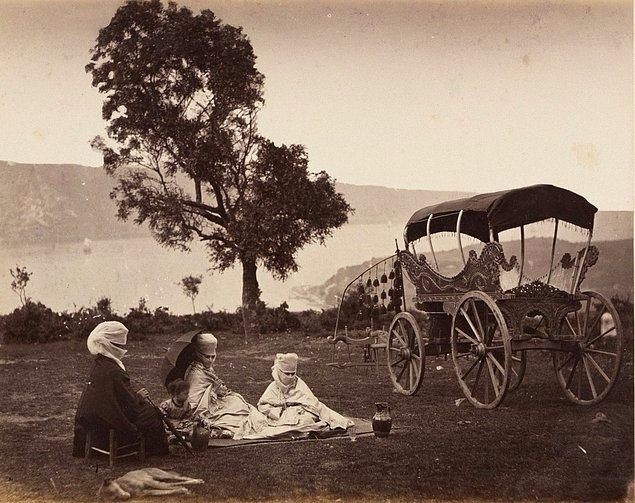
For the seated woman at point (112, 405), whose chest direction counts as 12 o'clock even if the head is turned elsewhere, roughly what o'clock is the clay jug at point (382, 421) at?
The clay jug is roughly at 12 o'clock from the seated woman.

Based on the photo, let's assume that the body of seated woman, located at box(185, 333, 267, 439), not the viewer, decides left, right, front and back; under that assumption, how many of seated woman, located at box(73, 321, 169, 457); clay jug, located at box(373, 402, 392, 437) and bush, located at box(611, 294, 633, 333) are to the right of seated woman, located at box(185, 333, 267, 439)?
1

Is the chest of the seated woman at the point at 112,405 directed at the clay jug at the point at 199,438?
yes

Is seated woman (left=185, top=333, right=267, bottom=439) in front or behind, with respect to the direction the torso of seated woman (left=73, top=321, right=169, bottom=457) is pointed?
in front

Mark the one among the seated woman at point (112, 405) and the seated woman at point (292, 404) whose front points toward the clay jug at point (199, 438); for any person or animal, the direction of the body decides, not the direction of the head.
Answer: the seated woman at point (112, 405)

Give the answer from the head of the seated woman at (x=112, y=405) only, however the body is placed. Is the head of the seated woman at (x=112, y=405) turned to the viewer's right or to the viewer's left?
to the viewer's right

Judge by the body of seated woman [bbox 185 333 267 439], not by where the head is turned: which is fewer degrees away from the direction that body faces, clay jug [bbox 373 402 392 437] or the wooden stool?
the clay jug

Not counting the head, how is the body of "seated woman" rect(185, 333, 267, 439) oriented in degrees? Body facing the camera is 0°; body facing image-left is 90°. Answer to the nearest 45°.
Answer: approximately 315°

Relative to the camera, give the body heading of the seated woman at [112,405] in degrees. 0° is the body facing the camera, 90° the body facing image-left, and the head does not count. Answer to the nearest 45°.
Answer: approximately 270°

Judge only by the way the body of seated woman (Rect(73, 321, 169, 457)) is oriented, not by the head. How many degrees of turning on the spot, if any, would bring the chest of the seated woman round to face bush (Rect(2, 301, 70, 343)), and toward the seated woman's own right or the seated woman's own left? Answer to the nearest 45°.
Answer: approximately 135° to the seated woman's own left

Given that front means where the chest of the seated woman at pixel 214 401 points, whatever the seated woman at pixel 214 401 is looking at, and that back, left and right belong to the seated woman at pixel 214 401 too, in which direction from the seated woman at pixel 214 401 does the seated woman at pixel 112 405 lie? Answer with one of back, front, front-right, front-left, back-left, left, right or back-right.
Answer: right

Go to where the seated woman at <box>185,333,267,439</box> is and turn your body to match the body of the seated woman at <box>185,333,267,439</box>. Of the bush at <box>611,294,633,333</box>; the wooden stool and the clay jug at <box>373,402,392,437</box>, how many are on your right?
1

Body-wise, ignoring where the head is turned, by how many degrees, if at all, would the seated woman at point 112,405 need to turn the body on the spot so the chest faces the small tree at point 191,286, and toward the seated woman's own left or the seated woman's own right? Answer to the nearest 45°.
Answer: approximately 45° to the seated woman's own left
